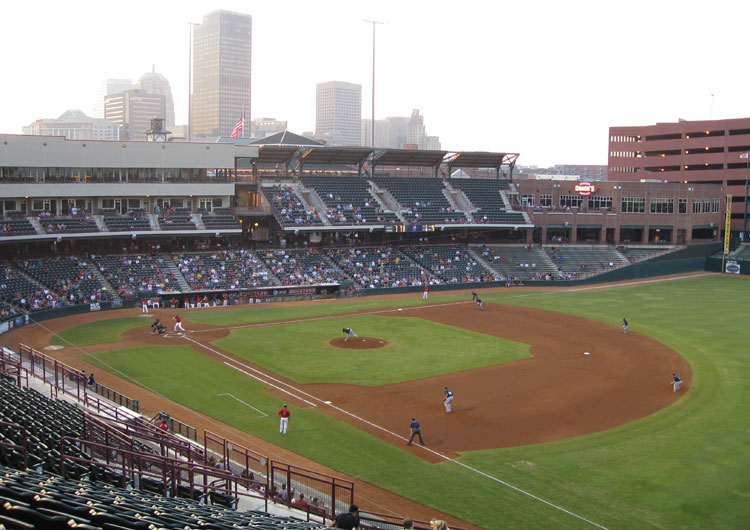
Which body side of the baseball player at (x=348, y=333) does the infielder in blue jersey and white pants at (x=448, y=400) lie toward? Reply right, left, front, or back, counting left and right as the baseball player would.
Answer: left

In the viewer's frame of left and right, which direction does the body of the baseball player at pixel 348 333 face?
facing to the left of the viewer
